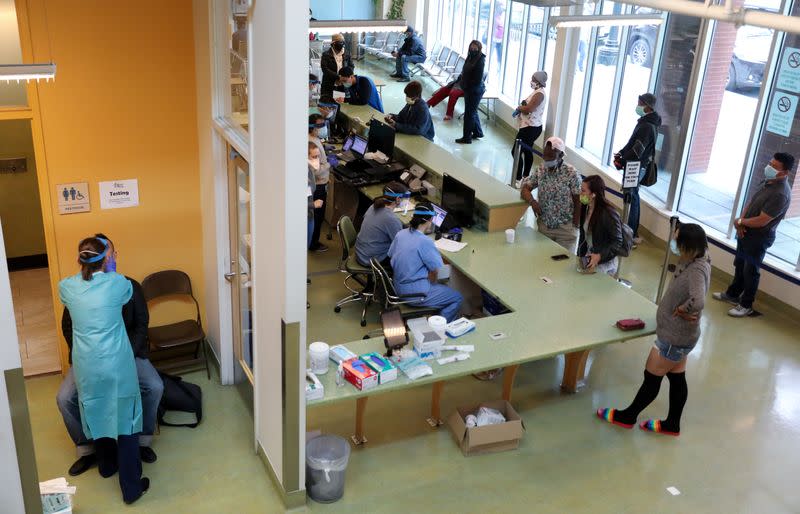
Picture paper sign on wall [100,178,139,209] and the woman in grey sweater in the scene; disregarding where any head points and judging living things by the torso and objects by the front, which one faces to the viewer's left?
the woman in grey sweater

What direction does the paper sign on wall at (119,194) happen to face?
toward the camera

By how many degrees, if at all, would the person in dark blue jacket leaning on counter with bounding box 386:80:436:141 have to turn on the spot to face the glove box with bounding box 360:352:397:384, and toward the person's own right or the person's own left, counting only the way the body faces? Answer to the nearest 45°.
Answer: approximately 45° to the person's own left

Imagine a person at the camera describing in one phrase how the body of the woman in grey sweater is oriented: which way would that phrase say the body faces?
to the viewer's left

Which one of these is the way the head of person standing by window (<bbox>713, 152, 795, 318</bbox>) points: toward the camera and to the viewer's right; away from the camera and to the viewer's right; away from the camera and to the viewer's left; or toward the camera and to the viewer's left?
toward the camera and to the viewer's left

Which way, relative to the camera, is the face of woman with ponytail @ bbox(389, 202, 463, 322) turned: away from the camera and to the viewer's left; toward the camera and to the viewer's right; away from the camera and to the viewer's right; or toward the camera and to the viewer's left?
away from the camera and to the viewer's right

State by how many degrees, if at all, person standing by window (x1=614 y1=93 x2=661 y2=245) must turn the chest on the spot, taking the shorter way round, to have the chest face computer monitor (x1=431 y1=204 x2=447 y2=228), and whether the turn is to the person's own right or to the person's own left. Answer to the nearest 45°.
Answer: approximately 45° to the person's own left

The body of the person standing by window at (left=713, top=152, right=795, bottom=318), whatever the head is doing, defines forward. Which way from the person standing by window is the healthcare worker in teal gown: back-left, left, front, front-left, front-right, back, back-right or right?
front-left

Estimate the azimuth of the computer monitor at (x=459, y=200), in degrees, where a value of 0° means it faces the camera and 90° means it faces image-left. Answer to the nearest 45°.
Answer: approximately 45°

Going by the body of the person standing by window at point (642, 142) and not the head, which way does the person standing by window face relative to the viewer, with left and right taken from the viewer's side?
facing to the left of the viewer

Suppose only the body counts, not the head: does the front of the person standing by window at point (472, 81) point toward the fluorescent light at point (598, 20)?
no

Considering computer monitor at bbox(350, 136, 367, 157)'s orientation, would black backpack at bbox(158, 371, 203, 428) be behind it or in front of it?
in front

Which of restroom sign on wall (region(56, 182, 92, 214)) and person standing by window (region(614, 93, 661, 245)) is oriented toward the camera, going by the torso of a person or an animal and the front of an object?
the restroom sign on wall

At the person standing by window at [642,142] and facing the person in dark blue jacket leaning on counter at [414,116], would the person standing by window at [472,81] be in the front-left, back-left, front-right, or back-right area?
front-right
